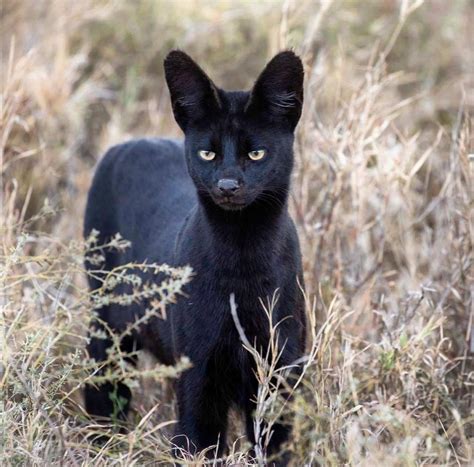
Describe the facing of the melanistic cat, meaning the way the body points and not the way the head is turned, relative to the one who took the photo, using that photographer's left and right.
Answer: facing the viewer and to the right of the viewer
